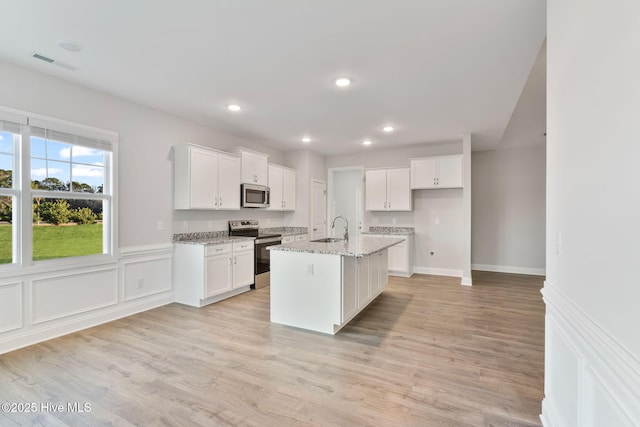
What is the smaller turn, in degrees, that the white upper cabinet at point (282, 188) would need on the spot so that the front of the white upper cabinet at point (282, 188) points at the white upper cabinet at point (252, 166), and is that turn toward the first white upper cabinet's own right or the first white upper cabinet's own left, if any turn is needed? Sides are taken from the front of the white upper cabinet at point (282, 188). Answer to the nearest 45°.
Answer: approximately 90° to the first white upper cabinet's own right

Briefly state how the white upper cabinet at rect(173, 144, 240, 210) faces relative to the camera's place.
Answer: facing the viewer and to the right of the viewer

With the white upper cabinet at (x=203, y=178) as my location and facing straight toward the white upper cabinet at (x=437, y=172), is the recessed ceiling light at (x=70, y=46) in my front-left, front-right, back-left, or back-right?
back-right

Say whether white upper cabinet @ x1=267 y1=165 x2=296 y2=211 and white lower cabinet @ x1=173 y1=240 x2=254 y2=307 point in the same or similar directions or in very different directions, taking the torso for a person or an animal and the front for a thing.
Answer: same or similar directions

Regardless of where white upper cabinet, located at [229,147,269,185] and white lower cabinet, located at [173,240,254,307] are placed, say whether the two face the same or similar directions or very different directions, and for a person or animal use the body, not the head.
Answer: same or similar directions

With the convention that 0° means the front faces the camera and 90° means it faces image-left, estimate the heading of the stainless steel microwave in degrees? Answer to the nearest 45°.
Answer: approximately 315°

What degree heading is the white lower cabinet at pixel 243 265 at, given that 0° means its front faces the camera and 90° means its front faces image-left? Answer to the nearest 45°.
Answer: approximately 315°

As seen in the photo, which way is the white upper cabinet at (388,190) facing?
toward the camera

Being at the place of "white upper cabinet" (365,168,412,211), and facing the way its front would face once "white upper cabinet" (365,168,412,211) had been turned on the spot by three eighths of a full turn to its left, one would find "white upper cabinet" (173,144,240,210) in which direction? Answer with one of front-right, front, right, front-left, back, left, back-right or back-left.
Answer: back

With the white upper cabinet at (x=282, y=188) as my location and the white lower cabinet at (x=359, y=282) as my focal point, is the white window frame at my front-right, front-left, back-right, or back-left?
front-right

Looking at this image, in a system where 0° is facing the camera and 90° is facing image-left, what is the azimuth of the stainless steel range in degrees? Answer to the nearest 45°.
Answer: approximately 315°

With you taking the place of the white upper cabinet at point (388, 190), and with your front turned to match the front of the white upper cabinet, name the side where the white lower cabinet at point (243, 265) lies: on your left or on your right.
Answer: on your right
